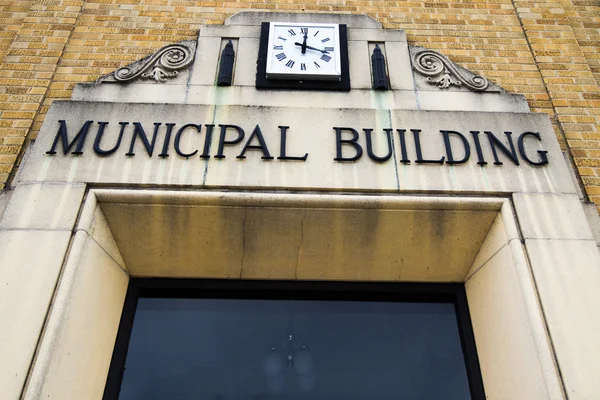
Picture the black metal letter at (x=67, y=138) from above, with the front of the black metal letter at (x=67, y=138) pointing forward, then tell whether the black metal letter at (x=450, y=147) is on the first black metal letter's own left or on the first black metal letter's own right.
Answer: on the first black metal letter's own left

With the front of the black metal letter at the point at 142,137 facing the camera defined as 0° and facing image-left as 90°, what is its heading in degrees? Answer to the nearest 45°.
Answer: approximately 0°

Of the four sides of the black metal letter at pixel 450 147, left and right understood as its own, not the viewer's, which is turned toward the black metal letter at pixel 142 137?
right

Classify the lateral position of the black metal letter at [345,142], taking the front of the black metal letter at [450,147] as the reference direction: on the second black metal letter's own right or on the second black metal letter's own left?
on the second black metal letter's own right

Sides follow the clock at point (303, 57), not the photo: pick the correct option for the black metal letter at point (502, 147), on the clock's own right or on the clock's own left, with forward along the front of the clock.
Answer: on the clock's own left

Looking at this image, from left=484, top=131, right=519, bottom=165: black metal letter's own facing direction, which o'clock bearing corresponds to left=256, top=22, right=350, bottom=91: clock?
The clock is roughly at 2 o'clock from the black metal letter.
